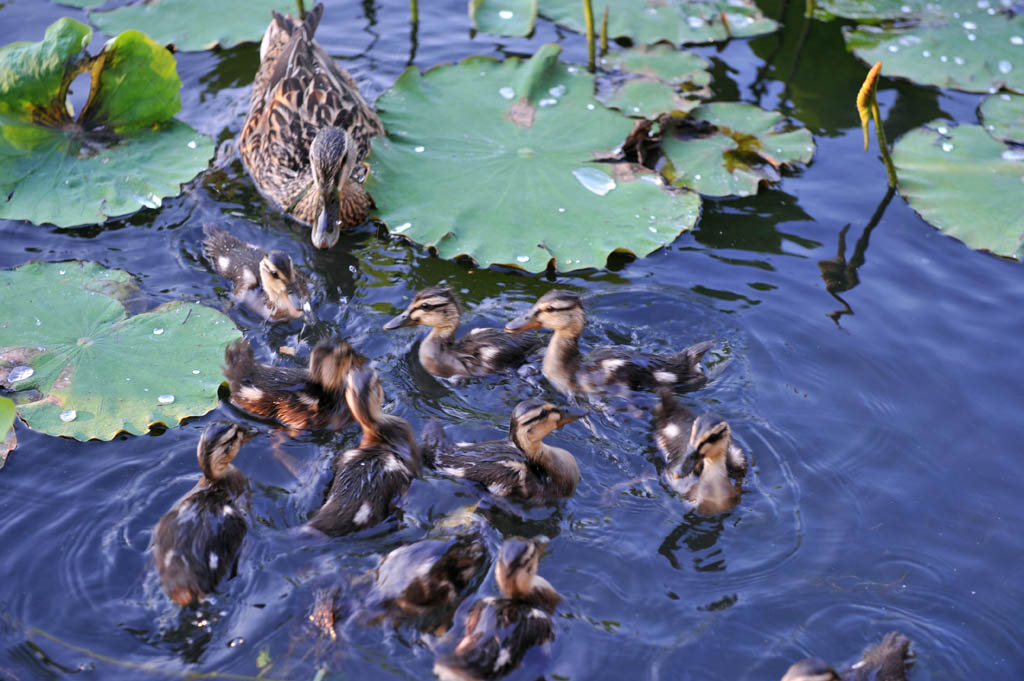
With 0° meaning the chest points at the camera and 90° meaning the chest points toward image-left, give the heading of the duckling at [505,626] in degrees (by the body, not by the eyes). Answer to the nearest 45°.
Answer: approximately 225°

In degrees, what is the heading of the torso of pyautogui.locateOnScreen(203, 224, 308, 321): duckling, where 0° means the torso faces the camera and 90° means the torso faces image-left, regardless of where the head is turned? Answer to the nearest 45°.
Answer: approximately 315°

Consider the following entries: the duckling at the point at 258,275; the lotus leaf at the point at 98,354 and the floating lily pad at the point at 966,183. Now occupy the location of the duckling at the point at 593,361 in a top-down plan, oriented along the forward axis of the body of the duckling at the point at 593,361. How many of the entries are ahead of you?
2

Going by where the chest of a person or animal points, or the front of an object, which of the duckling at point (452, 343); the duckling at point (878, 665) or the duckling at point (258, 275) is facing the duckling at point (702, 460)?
the duckling at point (258, 275)

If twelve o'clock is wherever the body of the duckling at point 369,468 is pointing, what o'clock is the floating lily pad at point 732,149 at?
The floating lily pad is roughly at 12 o'clock from the duckling.

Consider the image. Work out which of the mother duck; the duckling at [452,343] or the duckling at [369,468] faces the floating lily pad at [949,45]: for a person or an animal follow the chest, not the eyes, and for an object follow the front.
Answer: the duckling at [369,468]

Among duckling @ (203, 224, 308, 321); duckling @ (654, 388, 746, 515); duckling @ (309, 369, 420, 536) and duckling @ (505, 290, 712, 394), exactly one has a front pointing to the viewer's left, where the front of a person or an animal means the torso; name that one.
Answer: duckling @ (505, 290, 712, 394)

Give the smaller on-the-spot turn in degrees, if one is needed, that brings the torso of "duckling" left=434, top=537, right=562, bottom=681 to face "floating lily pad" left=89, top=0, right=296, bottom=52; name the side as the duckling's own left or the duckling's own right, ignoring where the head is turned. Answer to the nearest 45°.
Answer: approximately 90° to the duckling's own left

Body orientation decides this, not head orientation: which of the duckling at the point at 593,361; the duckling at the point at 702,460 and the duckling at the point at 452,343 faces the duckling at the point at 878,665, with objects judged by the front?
the duckling at the point at 702,460

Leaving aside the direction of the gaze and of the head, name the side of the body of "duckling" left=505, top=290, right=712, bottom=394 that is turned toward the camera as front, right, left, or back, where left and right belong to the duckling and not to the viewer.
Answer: left

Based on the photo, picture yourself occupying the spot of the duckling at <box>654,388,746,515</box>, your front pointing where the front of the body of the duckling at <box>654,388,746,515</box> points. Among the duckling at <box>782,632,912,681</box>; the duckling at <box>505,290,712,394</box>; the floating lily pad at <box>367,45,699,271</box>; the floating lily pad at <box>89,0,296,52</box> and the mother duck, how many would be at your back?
4

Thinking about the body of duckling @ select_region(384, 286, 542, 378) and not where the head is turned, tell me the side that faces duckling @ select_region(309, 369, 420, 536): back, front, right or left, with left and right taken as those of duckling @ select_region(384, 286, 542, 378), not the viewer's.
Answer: left

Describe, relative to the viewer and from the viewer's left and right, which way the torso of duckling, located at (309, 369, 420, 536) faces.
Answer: facing away from the viewer and to the right of the viewer
